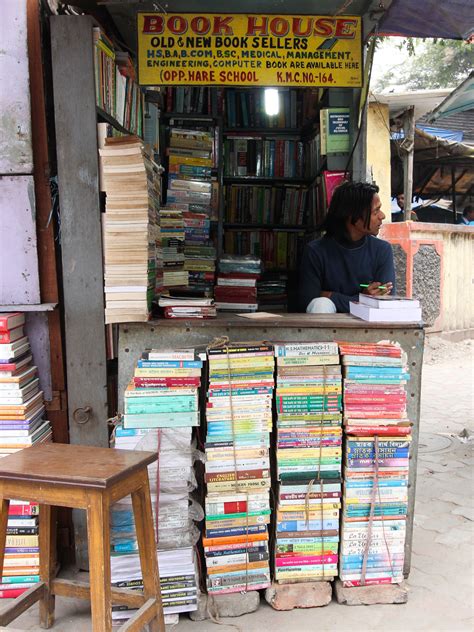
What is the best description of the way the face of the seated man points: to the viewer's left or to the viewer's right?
to the viewer's right

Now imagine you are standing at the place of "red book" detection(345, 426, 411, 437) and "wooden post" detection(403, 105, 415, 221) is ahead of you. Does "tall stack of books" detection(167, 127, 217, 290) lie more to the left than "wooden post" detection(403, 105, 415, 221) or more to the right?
left

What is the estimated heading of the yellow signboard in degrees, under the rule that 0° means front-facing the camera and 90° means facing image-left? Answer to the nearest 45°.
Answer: approximately 0°

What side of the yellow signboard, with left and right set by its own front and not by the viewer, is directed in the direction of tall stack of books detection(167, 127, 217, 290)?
back

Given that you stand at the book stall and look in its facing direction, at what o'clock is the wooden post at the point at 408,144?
The wooden post is roughly at 7 o'clock from the book stall.
